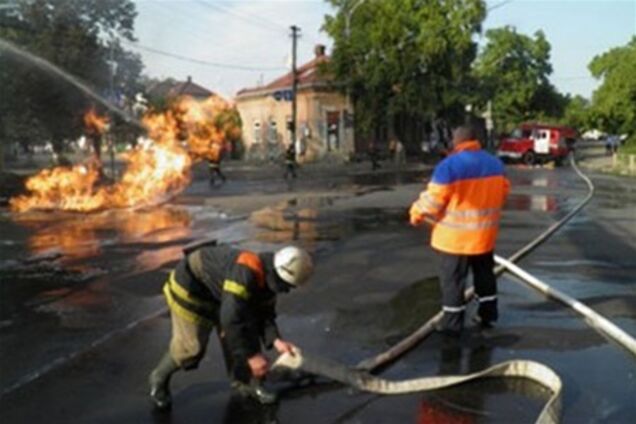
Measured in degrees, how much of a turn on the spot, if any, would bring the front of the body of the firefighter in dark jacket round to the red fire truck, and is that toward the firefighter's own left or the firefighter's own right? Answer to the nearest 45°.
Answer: approximately 45° to the firefighter's own left

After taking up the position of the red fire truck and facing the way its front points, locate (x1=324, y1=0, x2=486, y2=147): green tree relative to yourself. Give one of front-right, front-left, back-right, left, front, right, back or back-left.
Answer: front-right

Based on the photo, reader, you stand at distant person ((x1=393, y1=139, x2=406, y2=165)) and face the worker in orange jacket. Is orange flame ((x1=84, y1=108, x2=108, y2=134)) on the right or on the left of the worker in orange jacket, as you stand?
right

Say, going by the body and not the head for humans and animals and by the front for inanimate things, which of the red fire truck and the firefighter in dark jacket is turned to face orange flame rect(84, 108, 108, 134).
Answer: the red fire truck

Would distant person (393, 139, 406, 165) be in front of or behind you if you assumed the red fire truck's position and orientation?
in front

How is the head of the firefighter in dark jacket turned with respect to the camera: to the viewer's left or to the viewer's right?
to the viewer's right

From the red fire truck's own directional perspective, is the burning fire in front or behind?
in front

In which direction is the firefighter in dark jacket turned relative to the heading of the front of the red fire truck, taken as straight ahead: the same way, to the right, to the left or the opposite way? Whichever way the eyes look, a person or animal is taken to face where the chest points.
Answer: the opposite way

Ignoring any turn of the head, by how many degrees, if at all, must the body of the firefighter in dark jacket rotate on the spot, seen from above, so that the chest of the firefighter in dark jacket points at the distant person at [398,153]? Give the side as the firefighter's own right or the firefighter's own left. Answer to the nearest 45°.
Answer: approximately 90° to the firefighter's own left

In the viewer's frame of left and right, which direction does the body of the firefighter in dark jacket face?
facing to the right of the viewer

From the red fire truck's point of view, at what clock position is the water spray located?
The water spray is roughly at 12 o'clock from the red fire truck.

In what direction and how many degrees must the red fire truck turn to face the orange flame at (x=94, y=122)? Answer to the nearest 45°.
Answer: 0° — it already faces it

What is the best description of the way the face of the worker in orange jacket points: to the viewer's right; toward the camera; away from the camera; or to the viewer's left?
away from the camera

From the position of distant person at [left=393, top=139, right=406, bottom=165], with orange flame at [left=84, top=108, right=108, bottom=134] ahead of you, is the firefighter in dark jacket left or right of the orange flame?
left

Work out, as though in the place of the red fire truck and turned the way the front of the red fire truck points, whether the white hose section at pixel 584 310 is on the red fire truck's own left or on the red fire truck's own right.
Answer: on the red fire truck's own left

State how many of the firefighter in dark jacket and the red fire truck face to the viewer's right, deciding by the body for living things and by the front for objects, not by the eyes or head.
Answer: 1
